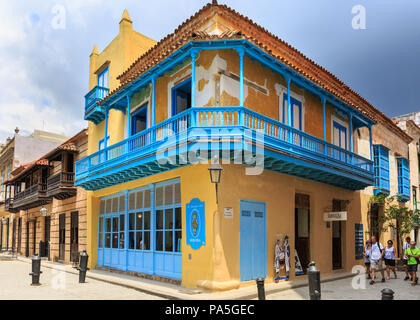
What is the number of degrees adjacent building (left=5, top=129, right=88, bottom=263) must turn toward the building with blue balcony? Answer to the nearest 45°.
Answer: approximately 45° to its left

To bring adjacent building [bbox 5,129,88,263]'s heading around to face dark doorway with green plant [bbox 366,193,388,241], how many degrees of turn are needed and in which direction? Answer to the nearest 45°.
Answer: approximately 90° to its left

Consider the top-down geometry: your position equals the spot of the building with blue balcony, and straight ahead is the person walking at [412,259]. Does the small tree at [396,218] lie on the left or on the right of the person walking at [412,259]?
left

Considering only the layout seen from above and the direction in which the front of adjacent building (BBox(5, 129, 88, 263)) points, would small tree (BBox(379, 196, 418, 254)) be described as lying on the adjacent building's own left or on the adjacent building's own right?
on the adjacent building's own left

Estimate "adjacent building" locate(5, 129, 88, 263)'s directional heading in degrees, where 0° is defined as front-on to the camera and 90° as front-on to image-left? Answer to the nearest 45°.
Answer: approximately 45°
